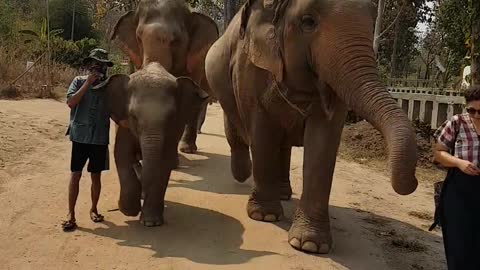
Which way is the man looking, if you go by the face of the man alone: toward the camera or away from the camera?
toward the camera

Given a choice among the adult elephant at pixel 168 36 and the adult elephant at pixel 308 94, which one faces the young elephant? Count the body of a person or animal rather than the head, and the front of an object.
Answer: the adult elephant at pixel 168 36

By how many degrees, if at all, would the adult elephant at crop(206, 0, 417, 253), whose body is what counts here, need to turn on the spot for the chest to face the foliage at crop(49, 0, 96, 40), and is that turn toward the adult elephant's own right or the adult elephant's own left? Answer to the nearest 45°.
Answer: approximately 180°

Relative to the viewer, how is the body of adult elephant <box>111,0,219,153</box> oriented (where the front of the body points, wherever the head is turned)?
toward the camera

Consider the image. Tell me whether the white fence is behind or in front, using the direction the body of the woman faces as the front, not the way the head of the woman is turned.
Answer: behind

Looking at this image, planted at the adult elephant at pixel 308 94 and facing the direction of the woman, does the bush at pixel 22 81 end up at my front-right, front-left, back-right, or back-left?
back-left

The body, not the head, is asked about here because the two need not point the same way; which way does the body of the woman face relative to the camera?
toward the camera

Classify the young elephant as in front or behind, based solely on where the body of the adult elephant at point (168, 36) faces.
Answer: in front

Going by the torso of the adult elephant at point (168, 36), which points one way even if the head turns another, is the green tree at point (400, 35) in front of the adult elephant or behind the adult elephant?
behind

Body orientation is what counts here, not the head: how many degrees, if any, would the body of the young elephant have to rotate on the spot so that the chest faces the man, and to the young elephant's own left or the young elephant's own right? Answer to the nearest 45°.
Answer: approximately 90° to the young elephant's own right

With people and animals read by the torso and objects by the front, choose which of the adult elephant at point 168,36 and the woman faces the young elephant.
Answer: the adult elephant

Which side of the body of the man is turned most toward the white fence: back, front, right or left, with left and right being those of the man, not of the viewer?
left

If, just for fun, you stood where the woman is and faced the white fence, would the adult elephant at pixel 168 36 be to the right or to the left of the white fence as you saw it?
left

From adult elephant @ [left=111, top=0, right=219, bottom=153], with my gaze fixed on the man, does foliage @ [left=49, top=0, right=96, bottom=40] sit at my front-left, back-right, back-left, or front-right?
back-right
